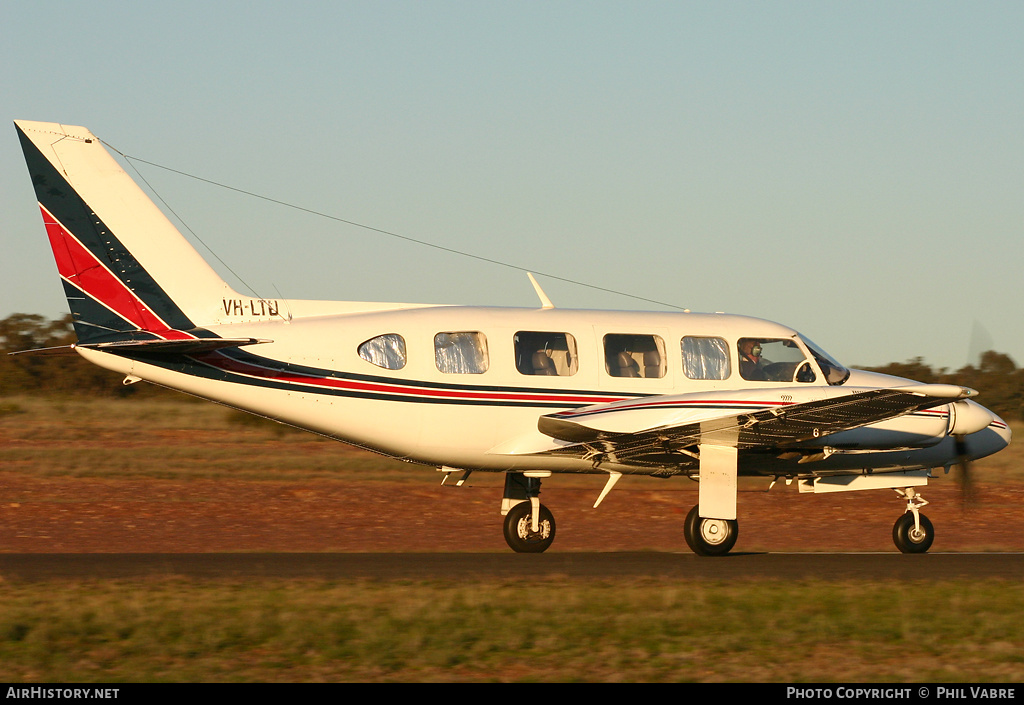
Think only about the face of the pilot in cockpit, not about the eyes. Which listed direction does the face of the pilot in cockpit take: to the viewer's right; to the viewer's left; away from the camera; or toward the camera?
to the viewer's right

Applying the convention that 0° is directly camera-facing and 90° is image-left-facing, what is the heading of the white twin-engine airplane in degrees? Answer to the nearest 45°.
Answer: approximately 270°
